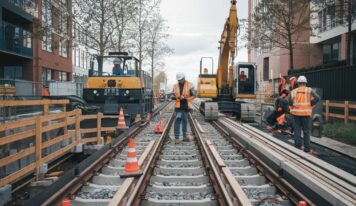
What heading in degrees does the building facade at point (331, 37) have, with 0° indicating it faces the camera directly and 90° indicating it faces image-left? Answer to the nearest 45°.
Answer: approximately 45°

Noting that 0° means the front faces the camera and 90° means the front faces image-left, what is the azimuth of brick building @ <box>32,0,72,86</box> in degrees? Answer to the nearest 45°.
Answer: approximately 315°

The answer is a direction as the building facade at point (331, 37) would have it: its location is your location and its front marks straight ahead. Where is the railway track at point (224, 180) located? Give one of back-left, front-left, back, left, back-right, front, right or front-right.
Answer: front-left

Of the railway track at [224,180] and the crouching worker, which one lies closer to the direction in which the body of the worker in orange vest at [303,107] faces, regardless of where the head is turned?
the crouching worker

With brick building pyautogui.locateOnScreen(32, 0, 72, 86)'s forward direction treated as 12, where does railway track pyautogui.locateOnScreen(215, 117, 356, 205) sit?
The railway track is roughly at 1 o'clock from the brick building.

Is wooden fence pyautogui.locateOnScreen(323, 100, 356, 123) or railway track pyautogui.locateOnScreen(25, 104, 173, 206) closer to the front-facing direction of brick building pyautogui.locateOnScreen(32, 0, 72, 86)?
the wooden fence
